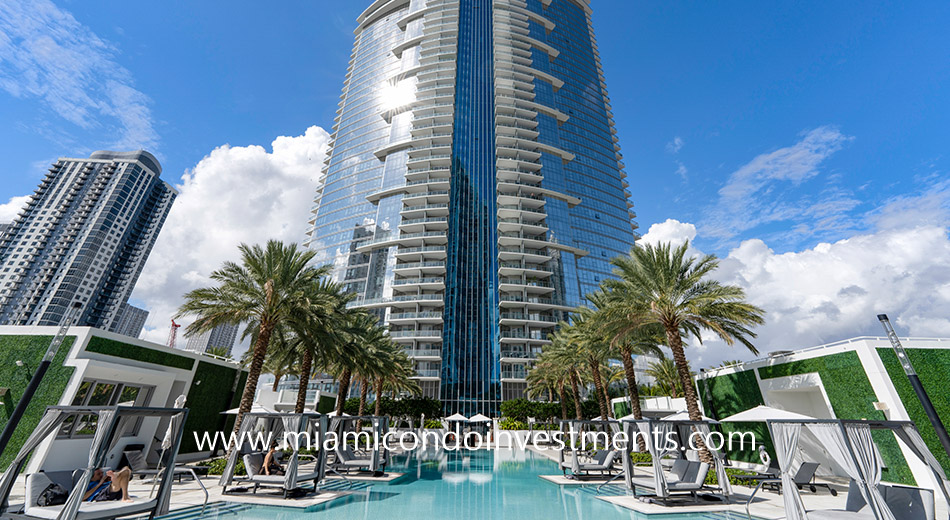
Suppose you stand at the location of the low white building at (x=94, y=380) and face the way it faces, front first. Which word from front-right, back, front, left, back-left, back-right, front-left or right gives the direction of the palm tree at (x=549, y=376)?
front-left

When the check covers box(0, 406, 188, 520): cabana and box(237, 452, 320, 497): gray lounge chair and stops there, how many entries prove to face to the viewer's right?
2

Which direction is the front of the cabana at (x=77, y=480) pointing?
to the viewer's right

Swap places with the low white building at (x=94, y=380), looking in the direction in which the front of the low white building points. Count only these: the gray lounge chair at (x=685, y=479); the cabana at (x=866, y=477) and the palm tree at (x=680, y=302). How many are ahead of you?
3

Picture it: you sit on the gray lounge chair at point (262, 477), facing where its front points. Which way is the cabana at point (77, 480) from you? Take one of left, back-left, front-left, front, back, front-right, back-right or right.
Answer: back-right

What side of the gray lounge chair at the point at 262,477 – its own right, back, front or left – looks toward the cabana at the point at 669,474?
front

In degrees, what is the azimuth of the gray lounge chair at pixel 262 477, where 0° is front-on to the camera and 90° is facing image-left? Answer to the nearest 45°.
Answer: approximately 270°

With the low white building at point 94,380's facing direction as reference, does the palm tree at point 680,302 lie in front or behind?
in front

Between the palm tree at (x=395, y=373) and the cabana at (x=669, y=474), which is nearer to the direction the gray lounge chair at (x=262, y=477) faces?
the cabana

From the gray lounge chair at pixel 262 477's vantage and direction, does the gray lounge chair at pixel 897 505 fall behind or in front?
in front

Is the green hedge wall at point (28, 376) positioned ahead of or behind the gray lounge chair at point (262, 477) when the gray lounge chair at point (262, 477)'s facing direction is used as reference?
behind
